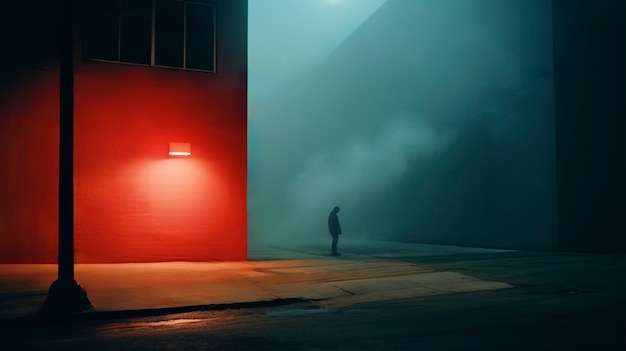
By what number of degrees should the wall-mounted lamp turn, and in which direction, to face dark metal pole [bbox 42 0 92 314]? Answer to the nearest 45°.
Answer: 0° — it already faces it

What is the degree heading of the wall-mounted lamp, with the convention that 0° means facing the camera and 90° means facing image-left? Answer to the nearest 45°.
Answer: approximately 0°
